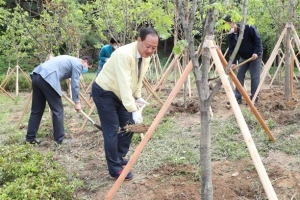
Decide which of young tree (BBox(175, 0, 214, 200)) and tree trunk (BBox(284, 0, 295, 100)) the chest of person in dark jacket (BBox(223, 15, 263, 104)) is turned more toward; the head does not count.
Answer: the young tree

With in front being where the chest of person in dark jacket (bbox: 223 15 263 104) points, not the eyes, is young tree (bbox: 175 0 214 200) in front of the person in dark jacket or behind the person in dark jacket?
in front

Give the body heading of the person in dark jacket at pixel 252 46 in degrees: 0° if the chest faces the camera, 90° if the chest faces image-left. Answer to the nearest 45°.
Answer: approximately 45°

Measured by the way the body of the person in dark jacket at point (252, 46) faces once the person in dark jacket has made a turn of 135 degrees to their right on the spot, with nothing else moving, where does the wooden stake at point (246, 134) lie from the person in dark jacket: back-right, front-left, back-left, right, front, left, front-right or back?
back

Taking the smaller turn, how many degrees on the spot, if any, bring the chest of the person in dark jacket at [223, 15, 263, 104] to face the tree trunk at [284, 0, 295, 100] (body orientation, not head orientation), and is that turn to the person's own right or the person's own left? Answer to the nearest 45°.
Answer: approximately 135° to the person's own left

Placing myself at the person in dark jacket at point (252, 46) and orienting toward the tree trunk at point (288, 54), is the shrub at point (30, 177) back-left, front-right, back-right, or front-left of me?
back-right

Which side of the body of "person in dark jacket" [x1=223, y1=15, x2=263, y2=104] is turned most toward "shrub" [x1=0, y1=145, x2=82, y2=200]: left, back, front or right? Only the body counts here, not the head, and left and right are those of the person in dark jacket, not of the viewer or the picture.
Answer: front
